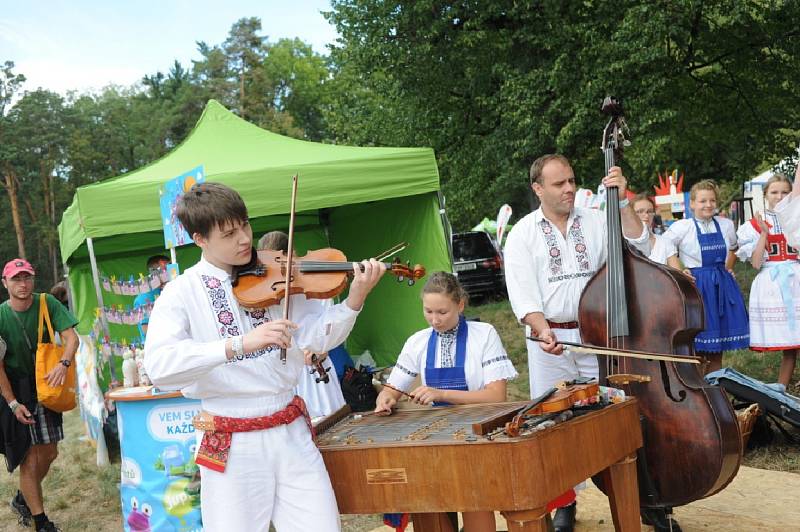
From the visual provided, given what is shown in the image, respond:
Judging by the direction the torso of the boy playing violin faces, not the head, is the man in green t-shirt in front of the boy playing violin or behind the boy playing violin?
behind

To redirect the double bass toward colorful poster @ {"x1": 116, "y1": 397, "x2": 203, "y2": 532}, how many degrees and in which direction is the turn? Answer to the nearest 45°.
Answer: approximately 45° to its right

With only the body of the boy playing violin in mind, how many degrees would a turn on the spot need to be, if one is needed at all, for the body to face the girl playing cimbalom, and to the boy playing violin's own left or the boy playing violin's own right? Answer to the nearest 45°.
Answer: approximately 90° to the boy playing violin's own left

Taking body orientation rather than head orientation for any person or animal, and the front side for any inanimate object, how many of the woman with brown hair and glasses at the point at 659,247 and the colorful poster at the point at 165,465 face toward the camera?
2

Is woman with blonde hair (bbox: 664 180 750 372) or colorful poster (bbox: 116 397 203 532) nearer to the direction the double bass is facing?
the colorful poster

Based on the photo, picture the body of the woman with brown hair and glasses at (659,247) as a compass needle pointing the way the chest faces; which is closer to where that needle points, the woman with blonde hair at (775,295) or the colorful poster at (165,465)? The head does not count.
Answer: the colorful poster

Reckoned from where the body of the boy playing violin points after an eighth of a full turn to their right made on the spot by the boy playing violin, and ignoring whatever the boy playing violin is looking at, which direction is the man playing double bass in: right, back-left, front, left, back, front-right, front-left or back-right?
back-left

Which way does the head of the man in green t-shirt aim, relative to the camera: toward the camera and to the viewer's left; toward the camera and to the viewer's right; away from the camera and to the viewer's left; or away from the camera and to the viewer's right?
toward the camera and to the viewer's right
